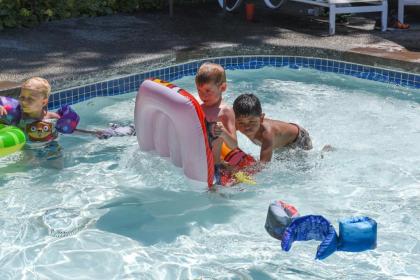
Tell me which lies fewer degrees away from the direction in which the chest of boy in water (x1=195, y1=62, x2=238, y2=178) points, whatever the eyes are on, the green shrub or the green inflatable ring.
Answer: the green inflatable ring

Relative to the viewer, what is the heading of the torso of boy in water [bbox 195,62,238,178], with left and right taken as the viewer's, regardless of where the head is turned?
facing the viewer and to the left of the viewer

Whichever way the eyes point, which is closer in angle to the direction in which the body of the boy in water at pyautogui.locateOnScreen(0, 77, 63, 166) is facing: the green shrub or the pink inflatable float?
the pink inflatable float

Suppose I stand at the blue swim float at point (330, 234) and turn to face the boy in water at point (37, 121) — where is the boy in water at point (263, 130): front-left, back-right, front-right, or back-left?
front-right

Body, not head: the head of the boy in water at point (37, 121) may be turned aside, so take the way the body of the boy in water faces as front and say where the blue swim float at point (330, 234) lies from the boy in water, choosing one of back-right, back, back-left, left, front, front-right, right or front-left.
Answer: left

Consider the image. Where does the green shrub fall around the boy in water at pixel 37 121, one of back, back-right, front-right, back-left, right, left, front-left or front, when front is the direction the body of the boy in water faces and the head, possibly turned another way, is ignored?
back-right

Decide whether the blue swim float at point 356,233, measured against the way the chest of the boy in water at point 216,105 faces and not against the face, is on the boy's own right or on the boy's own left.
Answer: on the boy's own left

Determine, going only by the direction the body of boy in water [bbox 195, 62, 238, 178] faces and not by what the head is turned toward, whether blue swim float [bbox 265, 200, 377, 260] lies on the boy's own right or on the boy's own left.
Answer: on the boy's own left

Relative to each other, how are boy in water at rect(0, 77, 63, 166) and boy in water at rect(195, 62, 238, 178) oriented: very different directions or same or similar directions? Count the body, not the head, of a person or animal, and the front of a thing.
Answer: same or similar directions

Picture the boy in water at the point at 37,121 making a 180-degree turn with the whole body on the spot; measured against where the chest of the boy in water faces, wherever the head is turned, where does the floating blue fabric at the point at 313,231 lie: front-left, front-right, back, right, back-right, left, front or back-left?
right

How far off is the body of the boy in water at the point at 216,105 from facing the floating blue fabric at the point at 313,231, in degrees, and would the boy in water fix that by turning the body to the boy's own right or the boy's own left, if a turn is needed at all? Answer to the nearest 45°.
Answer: approximately 90° to the boy's own left

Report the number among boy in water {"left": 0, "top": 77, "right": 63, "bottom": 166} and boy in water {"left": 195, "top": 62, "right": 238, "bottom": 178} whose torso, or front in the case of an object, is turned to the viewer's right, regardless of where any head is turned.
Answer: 0
